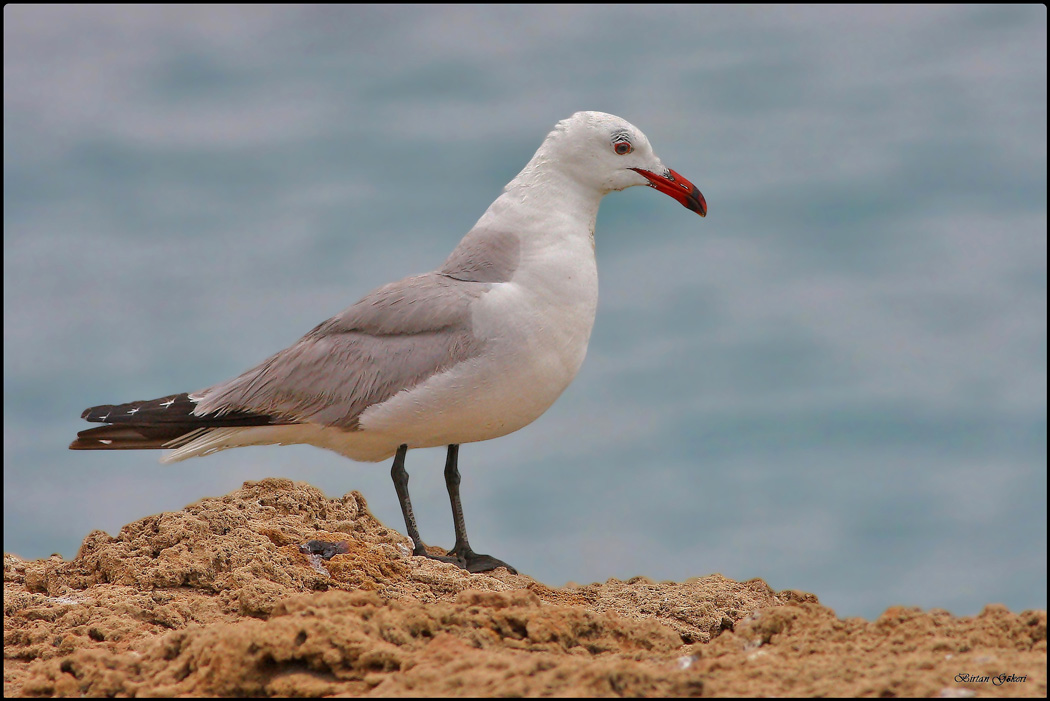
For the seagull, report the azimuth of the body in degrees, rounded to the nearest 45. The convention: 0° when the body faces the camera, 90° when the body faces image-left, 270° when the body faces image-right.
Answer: approximately 270°
